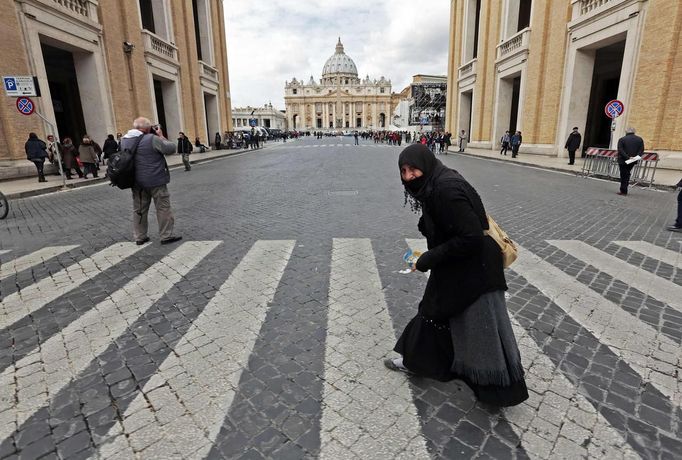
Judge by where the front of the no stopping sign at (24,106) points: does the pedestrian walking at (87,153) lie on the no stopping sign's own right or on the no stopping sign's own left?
on the no stopping sign's own left

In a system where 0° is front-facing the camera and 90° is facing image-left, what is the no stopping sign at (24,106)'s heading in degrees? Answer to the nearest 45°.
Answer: approximately 0°

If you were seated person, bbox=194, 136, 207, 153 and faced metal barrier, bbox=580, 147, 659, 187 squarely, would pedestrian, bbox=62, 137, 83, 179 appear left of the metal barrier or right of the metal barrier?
right

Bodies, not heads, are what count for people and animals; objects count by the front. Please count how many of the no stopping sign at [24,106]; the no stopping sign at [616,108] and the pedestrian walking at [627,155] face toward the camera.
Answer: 2

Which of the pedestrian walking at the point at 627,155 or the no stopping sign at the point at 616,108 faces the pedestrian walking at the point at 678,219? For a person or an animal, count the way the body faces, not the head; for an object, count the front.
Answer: the no stopping sign

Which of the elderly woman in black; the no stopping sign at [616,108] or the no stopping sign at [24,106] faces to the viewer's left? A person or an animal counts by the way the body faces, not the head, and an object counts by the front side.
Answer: the elderly woman in black

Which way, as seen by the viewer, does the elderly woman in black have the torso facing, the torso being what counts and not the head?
to the viewer's left
